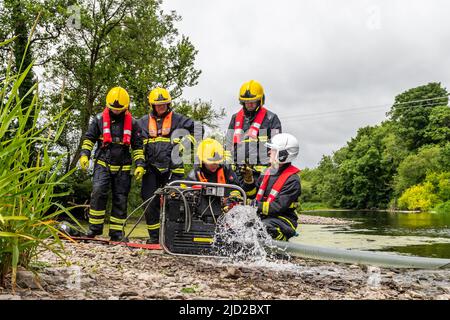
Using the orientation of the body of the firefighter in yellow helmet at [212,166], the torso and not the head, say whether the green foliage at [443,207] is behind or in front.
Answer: behind

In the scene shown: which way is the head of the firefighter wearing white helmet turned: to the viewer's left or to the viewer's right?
to the viewer's left

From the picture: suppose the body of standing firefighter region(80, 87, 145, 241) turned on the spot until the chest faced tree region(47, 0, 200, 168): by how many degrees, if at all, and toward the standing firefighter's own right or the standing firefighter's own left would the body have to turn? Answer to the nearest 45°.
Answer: approximately 180°

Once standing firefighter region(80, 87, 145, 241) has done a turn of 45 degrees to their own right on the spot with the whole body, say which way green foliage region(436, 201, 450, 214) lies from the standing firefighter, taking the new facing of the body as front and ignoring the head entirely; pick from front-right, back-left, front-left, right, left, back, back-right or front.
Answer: back

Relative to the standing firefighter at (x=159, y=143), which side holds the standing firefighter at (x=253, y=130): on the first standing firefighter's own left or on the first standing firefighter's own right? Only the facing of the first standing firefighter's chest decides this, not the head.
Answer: on the first standing firefighter's own left

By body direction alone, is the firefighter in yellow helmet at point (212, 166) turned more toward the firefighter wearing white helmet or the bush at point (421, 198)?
the firefighter wearing white helmet

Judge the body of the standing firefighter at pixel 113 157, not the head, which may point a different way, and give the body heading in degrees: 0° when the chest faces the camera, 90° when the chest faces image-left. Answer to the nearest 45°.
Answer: approximately 0°

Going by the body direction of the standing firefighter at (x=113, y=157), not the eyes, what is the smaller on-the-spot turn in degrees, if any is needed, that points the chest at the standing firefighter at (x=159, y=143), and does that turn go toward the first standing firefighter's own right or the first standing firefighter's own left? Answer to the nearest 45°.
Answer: approximately 90° to the first standing firefighter's own left

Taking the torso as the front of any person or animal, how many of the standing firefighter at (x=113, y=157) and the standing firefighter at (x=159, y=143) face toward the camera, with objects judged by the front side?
2
